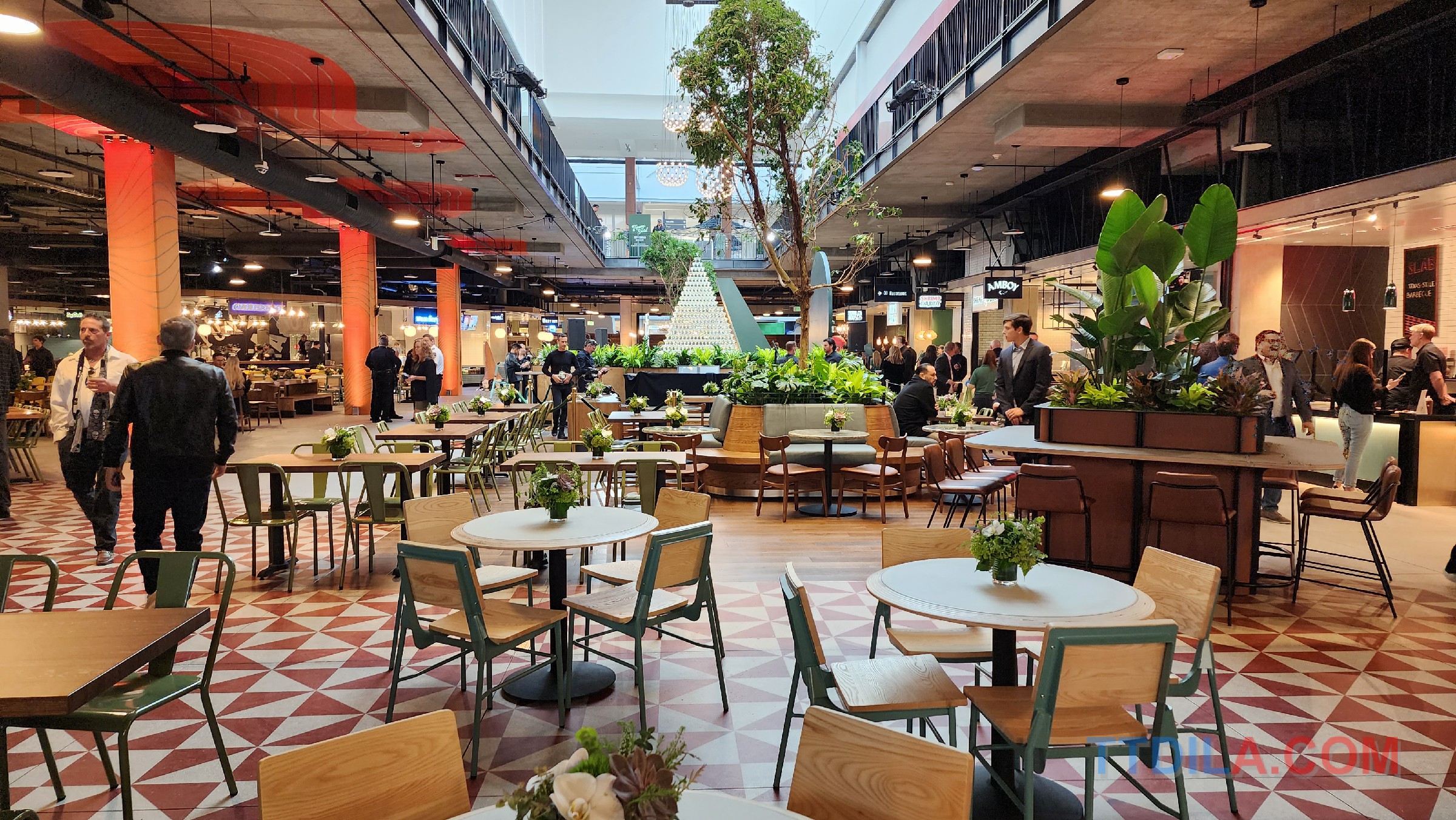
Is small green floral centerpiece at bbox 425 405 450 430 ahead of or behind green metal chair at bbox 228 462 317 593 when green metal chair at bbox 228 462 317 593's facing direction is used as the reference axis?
ahead

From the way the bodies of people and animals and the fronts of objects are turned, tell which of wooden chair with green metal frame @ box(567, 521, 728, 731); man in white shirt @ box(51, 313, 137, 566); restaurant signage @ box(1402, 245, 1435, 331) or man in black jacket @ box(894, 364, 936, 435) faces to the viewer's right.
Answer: the man in black jacket

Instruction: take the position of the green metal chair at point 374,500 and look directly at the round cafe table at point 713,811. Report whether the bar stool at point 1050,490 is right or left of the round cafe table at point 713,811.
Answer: left

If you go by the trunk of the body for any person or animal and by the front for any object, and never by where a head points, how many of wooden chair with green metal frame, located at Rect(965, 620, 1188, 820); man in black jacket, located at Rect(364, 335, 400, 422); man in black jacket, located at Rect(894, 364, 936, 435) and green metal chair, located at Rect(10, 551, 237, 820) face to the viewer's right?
1

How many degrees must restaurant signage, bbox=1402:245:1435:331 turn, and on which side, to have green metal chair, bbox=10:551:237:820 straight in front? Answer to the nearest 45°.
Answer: approximately 45° to its left

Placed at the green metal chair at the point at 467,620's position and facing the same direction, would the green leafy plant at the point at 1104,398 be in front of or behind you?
in front

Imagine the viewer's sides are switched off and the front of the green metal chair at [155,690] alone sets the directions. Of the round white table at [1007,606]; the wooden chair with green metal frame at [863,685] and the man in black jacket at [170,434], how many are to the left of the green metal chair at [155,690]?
2

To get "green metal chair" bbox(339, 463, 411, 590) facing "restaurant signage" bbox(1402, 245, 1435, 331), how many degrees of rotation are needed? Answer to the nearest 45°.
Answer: approximately 90° to its right

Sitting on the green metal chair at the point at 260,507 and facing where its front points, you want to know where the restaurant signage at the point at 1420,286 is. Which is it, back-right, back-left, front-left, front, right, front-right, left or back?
front-right

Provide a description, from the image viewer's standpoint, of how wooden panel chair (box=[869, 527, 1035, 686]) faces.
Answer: facing the viewer and to the right of the viewer

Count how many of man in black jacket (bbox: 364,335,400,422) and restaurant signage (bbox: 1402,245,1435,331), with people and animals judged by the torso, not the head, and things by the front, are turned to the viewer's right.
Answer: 0

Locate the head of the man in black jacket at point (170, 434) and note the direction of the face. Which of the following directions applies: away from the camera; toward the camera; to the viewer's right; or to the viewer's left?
away from the camera

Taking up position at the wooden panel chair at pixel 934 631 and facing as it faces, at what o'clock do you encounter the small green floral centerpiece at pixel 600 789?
The small green floral centerpiece is roughly at 2 o'clock from the wooden panel chair.

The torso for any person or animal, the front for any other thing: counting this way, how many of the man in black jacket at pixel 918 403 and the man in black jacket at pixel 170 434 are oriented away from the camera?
1

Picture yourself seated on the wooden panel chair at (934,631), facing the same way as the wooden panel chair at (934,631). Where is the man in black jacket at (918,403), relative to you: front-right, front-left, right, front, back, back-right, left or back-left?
back-left

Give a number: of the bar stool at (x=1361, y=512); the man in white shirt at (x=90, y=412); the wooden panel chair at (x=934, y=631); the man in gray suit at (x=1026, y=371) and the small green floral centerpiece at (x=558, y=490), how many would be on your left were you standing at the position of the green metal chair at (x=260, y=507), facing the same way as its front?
1

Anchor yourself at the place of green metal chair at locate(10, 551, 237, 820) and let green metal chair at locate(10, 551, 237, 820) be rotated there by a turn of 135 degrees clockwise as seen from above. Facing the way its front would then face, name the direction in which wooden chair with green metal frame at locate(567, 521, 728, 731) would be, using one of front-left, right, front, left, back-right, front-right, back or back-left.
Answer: right

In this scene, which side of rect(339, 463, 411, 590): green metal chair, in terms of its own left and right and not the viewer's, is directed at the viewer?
back

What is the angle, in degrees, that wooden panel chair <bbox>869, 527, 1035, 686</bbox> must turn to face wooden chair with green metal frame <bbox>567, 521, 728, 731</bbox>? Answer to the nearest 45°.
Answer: approximately 135° to its right
